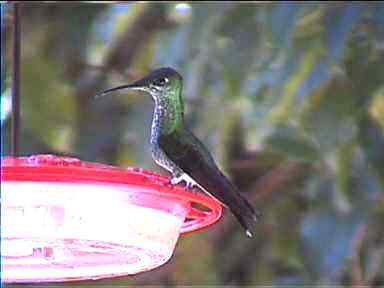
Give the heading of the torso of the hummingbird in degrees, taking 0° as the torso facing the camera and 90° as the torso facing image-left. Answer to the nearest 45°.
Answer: approximately 90°

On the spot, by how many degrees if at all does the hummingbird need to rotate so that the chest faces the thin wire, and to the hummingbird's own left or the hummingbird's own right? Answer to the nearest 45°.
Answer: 0° — it already faces it
